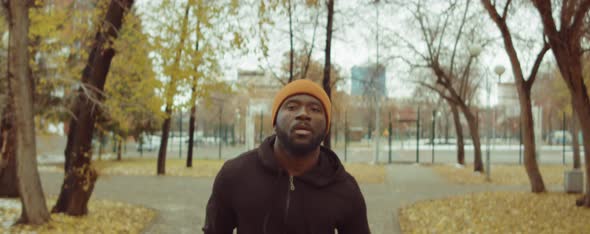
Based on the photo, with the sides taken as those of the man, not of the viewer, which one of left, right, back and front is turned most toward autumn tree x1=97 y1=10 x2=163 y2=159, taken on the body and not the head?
back

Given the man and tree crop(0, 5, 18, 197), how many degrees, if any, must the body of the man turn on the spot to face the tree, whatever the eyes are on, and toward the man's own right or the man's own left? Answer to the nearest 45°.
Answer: approximately 135° to the man's own right

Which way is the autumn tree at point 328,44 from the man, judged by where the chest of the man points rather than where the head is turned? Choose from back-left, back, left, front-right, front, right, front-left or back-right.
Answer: back

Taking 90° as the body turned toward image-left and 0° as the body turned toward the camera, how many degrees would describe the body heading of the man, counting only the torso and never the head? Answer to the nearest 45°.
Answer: approximately 0°

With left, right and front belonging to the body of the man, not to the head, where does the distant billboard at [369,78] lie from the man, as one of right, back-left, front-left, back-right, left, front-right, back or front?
back

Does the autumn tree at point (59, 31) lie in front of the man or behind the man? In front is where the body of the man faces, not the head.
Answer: behind
